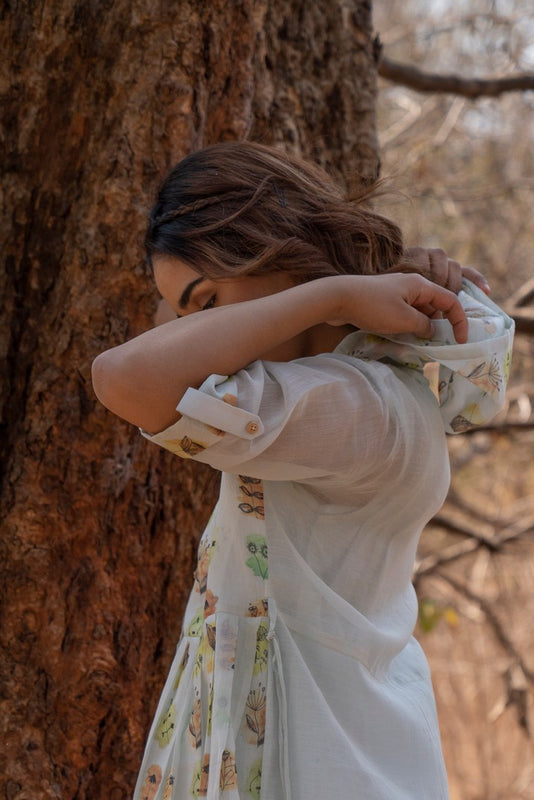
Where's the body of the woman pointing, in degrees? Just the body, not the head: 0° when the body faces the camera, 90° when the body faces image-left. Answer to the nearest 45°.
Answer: approximately 90°
